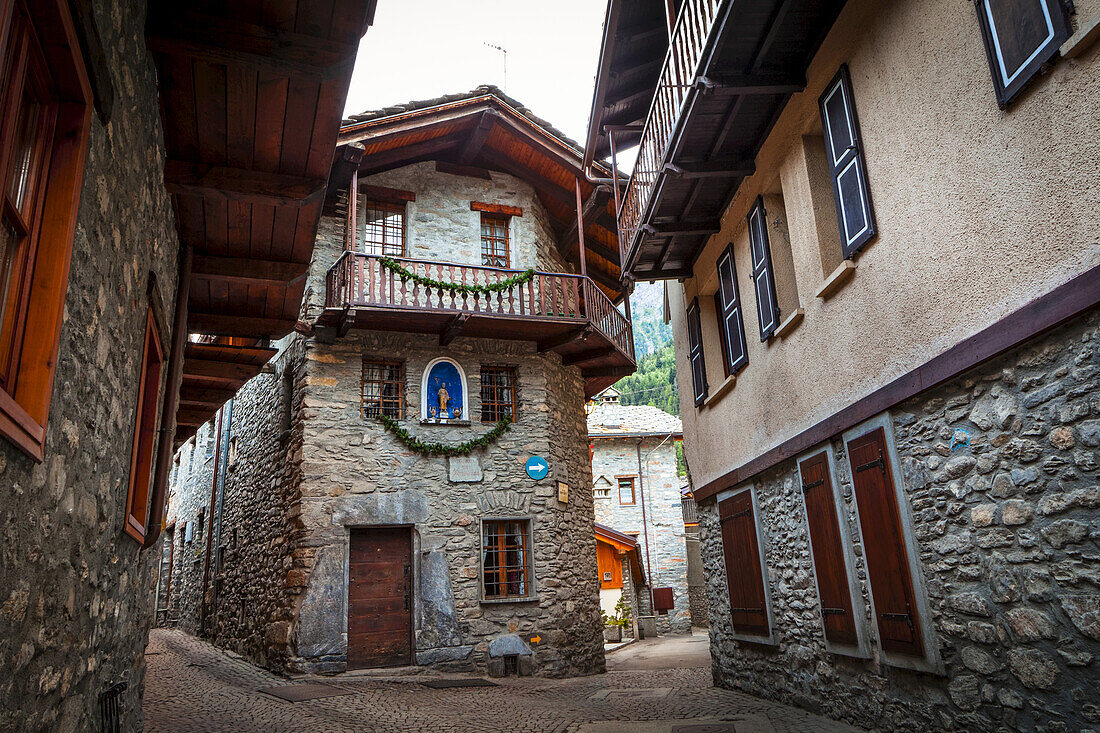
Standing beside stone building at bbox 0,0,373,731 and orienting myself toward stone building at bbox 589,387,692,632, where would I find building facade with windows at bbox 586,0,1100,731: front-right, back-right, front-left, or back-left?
front-right

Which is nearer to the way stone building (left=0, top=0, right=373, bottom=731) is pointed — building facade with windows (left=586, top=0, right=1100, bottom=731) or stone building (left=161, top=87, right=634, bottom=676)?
the building facade with windows

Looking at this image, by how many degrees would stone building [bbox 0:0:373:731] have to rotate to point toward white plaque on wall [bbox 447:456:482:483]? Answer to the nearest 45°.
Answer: approximately 45° to its left

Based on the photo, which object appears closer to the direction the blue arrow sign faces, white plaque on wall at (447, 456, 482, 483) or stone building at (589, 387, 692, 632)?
the white plaque on wall

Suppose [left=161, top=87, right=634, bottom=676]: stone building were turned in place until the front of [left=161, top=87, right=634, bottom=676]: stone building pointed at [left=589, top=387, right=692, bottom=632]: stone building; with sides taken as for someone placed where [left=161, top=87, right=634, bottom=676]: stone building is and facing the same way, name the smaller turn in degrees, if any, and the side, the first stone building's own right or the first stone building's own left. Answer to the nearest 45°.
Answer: approximately 135° to the first stone building's own left

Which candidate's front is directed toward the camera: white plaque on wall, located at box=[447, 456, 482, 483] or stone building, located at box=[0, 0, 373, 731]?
the white plaque on wall

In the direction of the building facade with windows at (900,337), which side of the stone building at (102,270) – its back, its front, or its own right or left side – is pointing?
front

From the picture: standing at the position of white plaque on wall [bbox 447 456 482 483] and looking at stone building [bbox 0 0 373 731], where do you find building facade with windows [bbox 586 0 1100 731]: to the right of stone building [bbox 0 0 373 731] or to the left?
left

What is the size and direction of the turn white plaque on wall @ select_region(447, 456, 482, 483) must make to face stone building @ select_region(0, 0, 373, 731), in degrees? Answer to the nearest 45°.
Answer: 0° — it already faces it

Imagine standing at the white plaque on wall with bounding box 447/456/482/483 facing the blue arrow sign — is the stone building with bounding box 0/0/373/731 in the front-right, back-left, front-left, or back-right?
back-right

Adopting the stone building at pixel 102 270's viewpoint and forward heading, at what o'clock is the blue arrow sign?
The blue arrow sign is roughly at 10 o'clock from the stone building.

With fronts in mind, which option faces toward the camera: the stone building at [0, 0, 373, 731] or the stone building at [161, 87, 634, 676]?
the stone building at [161, 87, 634, 676]

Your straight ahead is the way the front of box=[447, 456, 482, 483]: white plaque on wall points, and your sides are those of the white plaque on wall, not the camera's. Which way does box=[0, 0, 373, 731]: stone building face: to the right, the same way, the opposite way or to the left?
to the left

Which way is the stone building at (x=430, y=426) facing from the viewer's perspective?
toward the camera

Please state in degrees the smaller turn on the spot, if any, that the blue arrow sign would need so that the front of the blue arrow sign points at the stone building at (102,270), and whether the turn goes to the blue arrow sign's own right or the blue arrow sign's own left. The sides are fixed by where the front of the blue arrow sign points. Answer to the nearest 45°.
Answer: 0° — it already faces it

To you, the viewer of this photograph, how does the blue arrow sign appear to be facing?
facing the viewer

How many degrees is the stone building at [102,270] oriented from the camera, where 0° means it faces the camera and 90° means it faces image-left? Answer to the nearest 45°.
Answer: approximately 270°

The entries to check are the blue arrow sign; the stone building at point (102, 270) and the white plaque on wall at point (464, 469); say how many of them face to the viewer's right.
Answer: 1
